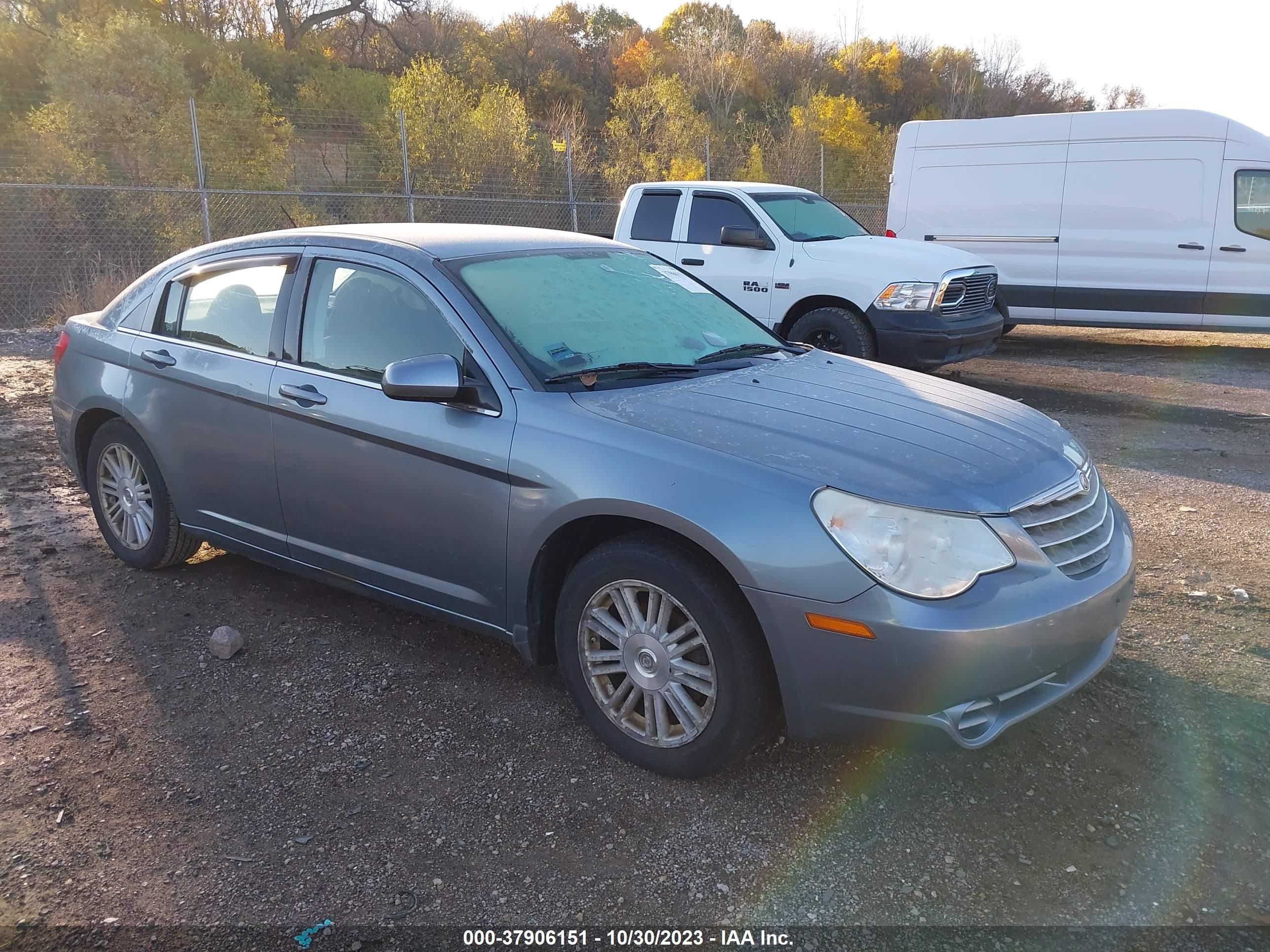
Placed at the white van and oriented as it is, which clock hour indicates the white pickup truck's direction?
The white pickup truck is roughly at 4 o'clock from the white van.

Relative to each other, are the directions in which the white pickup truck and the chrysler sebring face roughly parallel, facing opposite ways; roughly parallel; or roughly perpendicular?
roughly parallel

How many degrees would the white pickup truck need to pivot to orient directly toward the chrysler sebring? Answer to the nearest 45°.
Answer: approximately 45° to its right

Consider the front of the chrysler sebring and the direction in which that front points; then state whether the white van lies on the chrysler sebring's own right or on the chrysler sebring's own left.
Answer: on the chrysler sebring's own left

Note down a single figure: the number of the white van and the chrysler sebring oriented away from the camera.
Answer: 0

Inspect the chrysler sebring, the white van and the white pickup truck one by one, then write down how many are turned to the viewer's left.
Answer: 0

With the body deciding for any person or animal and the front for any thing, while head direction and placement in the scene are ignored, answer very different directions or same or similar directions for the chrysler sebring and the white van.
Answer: same or similar directions

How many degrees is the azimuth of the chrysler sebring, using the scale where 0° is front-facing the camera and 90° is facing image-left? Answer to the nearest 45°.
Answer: approximately 315°

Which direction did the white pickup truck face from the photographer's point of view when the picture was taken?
facing the viewer and to the right of the viewer

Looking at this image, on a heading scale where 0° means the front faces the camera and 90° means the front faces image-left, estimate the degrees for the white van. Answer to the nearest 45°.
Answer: approximately 270°

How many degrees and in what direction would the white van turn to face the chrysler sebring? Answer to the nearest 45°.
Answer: approximately 90° to its right

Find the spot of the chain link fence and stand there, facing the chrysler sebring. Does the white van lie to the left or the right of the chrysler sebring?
left

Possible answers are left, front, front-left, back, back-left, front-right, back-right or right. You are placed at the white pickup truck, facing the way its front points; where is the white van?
left

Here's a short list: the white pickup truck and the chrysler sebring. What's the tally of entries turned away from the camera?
0
